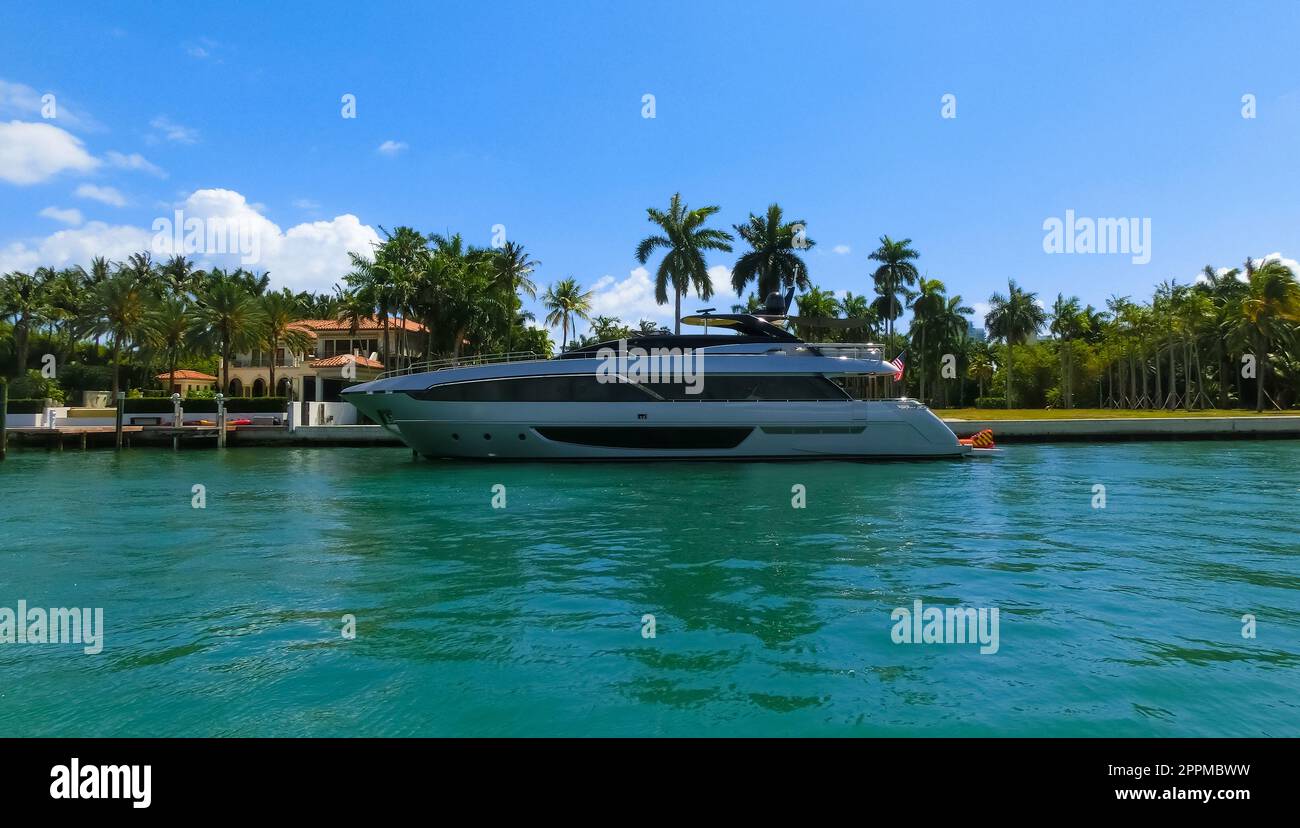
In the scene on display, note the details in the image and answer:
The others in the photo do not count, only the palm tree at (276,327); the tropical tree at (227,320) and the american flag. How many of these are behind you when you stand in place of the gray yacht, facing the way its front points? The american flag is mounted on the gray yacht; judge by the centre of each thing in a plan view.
1

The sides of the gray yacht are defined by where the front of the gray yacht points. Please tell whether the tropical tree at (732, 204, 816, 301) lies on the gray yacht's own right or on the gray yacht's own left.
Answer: on the gray yacht's own right

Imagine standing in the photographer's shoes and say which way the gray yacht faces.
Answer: facing to the left of the viewer

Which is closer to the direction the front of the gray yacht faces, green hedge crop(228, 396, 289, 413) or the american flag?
the green hedge

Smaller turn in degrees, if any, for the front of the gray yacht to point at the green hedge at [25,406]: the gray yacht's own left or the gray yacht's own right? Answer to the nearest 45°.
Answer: approximately 45° to the gray yacht's own right

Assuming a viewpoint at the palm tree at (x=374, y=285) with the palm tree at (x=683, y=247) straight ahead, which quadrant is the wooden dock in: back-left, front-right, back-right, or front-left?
back-right

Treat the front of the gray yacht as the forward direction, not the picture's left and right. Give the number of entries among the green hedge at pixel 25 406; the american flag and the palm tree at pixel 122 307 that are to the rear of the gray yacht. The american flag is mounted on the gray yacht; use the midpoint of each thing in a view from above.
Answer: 1
